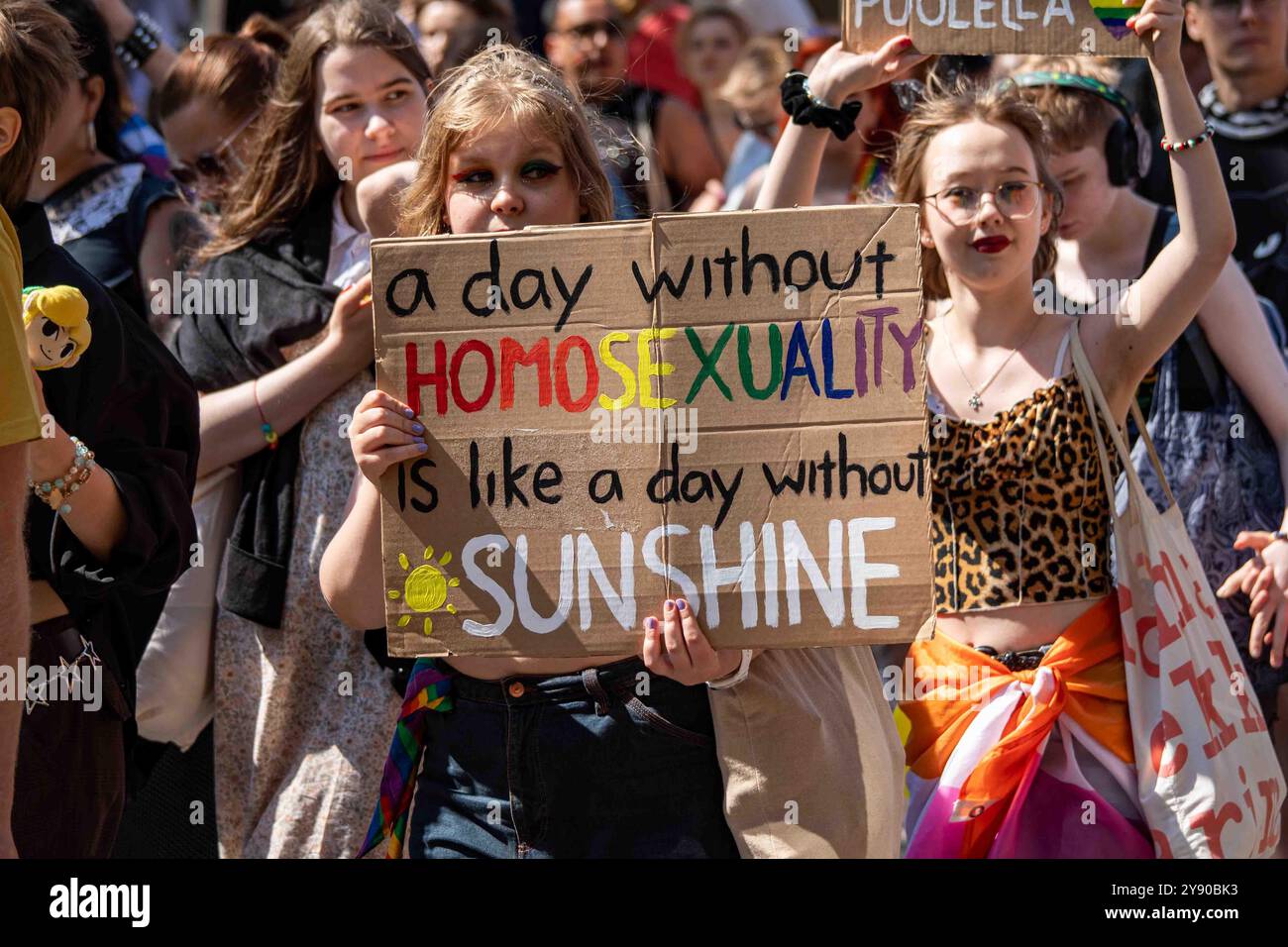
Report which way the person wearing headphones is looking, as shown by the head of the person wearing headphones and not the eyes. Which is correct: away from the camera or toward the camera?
toward the camera

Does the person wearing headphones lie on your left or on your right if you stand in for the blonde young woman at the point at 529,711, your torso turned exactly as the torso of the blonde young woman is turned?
on your left

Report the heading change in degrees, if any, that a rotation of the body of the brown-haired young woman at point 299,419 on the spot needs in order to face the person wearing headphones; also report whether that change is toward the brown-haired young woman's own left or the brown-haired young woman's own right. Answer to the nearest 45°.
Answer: approximately 45° to the brown-haired young woman's own left

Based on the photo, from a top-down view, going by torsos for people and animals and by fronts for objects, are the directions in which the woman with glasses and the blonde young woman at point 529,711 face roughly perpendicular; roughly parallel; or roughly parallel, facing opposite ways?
roughly parallel

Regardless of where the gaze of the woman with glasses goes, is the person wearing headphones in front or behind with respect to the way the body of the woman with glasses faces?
behind

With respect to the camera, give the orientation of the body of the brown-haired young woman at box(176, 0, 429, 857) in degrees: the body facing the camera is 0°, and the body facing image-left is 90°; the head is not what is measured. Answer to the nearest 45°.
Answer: approximately 315°

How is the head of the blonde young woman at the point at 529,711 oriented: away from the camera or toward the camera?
toward the camera

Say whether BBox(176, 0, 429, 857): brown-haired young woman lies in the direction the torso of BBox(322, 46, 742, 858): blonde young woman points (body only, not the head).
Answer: no

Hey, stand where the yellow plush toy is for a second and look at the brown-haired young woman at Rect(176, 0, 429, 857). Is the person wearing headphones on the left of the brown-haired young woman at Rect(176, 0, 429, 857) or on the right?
right

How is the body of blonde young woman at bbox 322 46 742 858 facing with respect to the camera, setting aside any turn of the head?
toward the camera

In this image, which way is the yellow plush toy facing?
toward the camera

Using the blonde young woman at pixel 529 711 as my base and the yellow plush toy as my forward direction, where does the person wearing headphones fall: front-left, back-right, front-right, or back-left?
back-right

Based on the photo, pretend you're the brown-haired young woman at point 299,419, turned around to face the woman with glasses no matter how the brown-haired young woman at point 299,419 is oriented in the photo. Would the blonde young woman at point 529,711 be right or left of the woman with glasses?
right

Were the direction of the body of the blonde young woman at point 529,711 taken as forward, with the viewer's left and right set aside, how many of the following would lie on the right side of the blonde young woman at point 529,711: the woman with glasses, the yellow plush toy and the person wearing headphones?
1

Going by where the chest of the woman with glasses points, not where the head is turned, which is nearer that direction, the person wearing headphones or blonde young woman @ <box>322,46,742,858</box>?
the blonde young woman

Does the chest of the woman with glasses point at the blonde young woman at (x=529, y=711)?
no

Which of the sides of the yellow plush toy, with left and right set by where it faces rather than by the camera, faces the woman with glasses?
left

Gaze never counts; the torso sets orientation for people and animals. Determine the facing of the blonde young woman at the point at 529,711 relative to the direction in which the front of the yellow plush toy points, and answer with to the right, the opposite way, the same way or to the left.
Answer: the same way

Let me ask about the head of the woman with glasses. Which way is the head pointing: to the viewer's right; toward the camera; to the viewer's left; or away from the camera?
toward the camera

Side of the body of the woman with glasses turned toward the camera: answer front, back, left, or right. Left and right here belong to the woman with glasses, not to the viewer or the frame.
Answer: front

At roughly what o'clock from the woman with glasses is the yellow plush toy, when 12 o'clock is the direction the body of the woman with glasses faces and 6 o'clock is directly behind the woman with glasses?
The yellow plush toy is roughly at 2 o'clock from the woman with glasses.

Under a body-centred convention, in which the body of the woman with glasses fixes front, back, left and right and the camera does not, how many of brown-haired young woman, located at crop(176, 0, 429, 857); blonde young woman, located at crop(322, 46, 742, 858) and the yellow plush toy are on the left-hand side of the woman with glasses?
0
